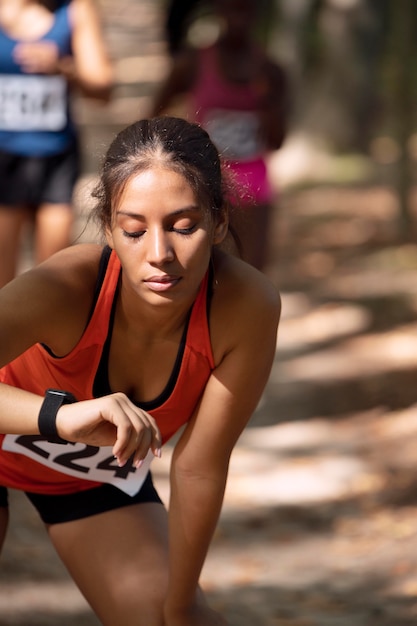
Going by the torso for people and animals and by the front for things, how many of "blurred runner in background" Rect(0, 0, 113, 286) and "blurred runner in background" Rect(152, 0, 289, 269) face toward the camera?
2

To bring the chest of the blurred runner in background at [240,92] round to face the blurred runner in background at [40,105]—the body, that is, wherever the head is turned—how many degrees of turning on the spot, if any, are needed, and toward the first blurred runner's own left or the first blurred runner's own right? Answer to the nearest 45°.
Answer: approximately 45° to the first blurred runner's own right

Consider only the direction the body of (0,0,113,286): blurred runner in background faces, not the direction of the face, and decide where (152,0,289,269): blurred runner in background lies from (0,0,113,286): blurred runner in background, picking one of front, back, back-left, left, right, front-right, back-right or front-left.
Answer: back-left

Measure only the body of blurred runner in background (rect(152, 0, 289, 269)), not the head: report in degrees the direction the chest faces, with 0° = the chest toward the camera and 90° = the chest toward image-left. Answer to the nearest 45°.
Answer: approximately 0°
